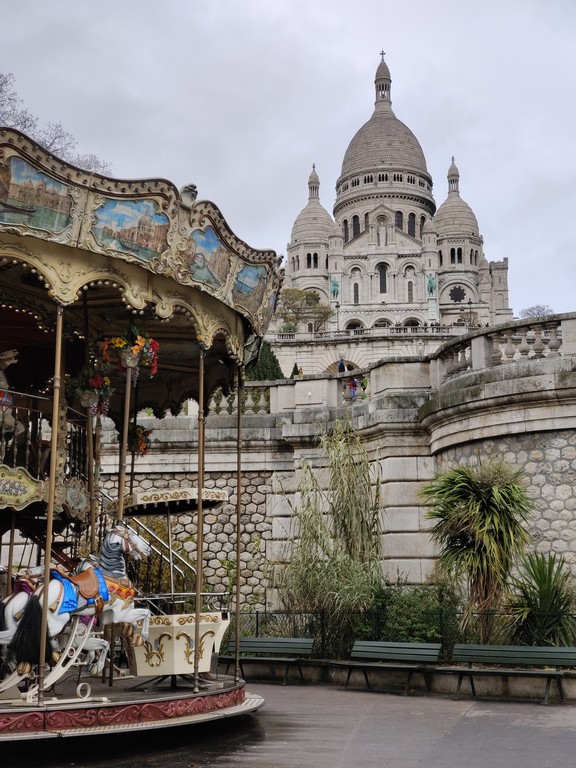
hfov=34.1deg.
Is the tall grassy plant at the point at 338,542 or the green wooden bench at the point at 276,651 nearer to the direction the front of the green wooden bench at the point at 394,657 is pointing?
the green wooden bench

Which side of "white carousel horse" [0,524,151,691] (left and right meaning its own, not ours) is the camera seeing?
right

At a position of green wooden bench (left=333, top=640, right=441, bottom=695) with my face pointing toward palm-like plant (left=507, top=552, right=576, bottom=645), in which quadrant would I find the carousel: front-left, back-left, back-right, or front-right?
back-right

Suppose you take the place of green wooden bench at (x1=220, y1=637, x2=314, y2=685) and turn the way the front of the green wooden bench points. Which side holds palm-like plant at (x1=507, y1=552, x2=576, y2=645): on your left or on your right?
on your left

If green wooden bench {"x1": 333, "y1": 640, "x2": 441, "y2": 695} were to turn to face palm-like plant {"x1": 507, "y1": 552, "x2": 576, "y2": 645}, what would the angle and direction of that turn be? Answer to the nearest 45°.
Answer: approximately 135° to its left
